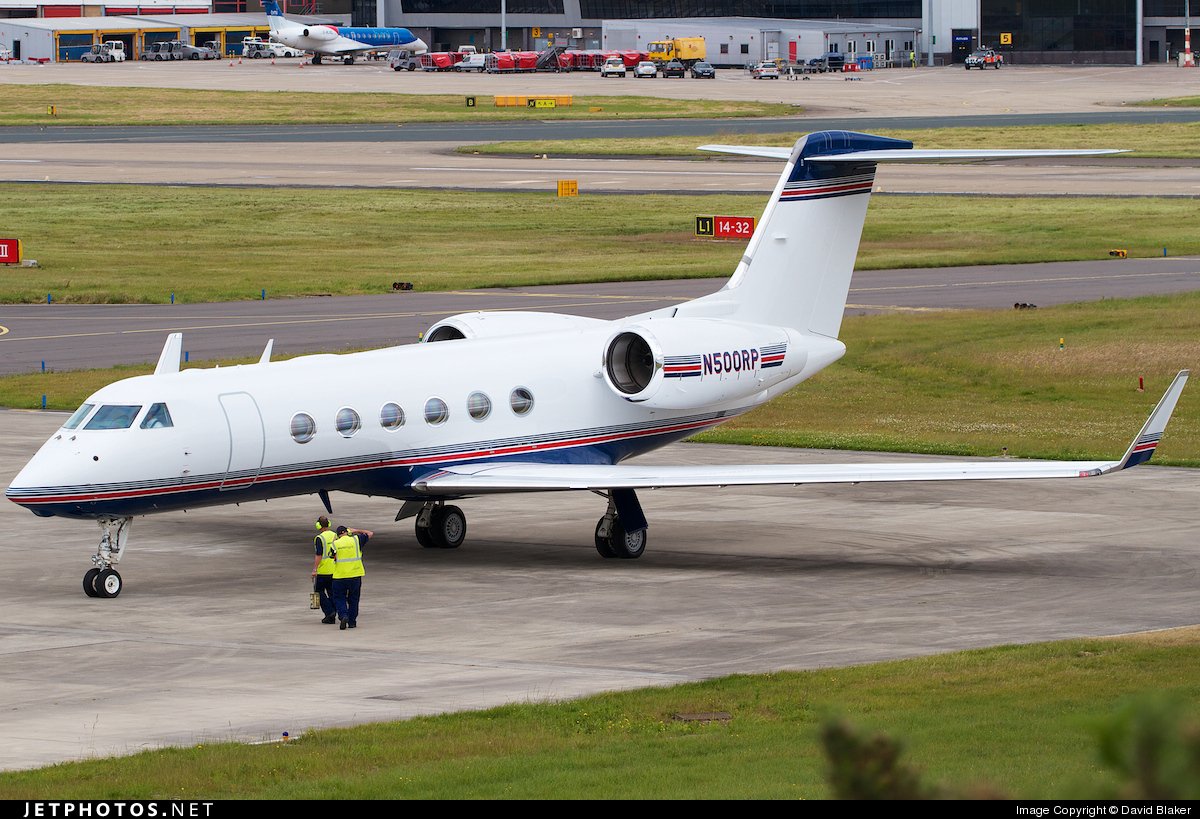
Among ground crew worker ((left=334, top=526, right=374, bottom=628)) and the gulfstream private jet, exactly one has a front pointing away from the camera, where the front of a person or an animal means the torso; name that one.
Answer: the ground crew worker

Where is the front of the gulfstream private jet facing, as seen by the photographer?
facing the viewer and to the left of the viewer

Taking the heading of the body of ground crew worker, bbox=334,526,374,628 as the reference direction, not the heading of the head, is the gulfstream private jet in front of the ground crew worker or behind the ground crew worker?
in front

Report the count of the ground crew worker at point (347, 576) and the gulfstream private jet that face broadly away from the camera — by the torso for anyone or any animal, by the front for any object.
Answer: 1

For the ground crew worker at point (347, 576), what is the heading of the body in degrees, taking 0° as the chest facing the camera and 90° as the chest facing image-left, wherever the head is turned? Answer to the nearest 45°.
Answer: approximately 180°
